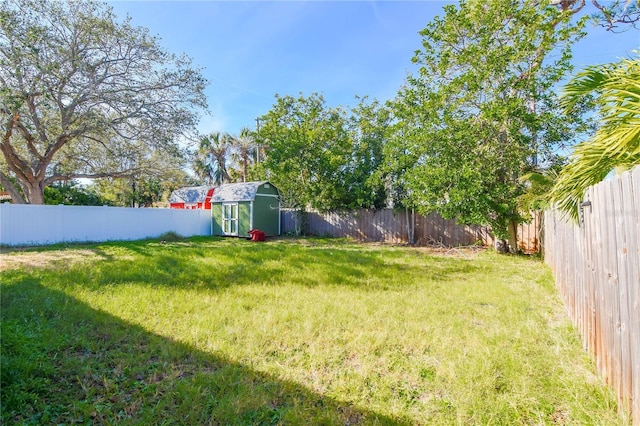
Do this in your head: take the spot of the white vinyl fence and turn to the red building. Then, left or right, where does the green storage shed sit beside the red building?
right

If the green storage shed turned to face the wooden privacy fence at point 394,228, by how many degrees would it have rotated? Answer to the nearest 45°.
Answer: approximately 90° to its left

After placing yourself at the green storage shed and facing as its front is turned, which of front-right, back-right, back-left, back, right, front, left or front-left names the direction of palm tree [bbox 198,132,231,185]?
back-right

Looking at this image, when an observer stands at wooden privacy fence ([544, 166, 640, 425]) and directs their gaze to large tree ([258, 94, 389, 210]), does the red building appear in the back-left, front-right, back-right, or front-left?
front-left

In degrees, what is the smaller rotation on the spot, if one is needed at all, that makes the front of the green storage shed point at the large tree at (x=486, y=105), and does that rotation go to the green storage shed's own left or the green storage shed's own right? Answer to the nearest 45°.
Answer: approximately 90° to the green storage shed's own left

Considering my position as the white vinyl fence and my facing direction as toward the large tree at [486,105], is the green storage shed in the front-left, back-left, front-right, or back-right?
front-left

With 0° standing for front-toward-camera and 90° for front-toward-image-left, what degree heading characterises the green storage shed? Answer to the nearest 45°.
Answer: approximately 45°

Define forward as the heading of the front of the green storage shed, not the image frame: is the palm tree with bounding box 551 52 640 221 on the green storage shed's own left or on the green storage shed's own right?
on the green storage shed's own left

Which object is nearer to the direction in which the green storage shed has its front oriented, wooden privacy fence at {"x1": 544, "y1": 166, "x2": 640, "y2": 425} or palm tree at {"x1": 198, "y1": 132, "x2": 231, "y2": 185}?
the wooden privacy fence

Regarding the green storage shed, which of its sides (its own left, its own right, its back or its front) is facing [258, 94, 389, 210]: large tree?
back

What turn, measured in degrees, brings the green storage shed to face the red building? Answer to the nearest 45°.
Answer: approximately 90° to its right

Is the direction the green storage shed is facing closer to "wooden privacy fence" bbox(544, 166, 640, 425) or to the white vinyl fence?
the white vinyl fence
